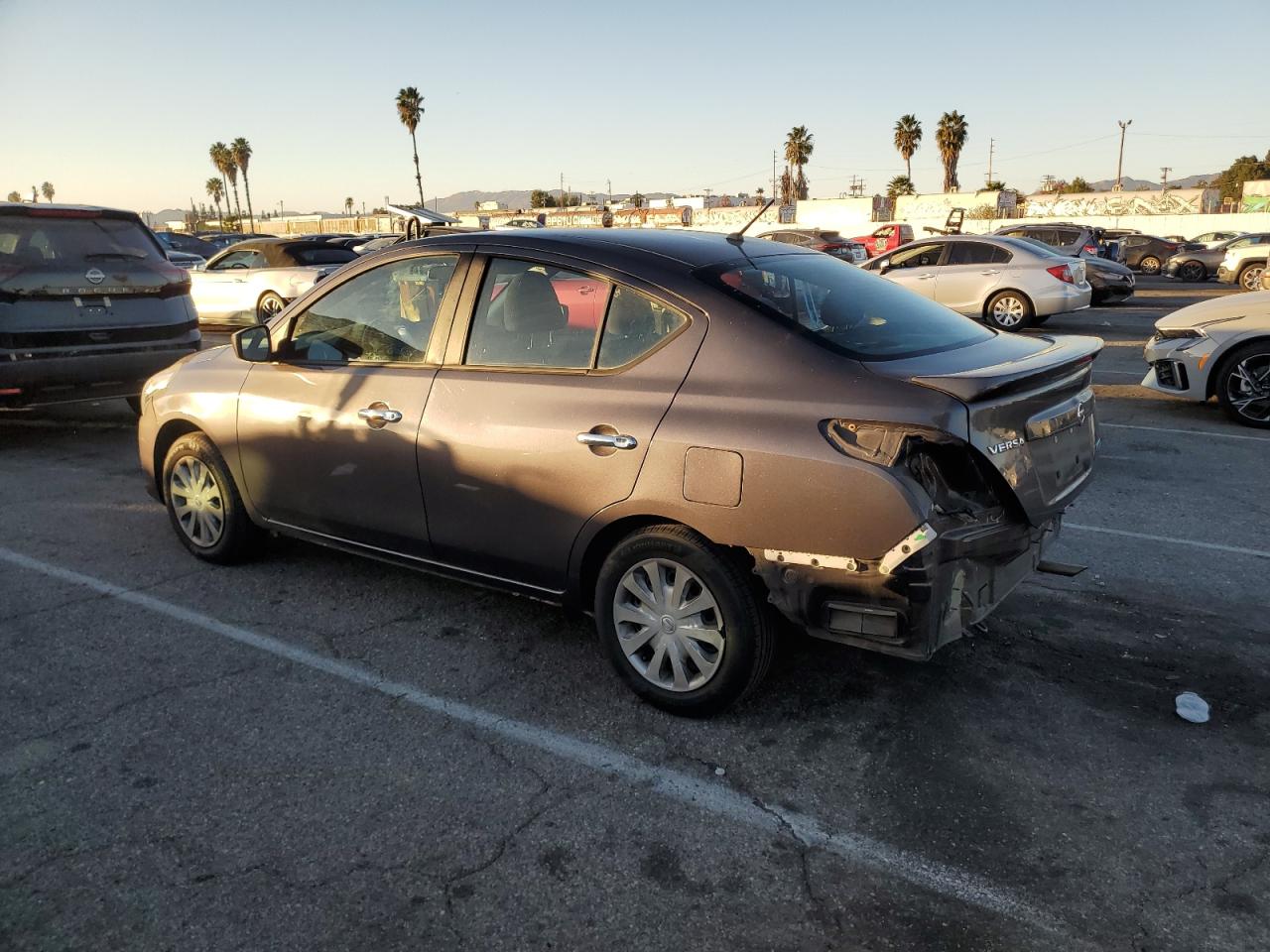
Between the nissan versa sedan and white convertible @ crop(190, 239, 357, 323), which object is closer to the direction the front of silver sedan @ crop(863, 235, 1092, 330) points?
the white convertible

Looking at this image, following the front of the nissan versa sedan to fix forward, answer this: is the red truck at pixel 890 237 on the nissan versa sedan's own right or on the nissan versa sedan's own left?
on the nissan versa sedan's own right

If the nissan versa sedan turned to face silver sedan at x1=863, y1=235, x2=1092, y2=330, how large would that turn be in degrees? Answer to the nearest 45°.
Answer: approximately 90° to its right

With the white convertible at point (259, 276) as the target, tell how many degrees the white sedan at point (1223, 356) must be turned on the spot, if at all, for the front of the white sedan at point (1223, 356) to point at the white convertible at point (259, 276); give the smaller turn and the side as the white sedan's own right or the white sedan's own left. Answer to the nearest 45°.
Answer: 0° — it already faces it

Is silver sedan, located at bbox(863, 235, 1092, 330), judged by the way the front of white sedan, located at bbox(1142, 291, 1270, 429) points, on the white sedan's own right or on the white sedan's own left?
on the white sedan's own right

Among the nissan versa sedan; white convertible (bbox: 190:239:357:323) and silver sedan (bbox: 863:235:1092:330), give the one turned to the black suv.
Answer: the nissan versa sedan

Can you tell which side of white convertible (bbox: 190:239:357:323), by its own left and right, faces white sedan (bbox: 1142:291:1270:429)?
back

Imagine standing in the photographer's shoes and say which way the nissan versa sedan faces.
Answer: facing away from the viewer and to the left of the viewer

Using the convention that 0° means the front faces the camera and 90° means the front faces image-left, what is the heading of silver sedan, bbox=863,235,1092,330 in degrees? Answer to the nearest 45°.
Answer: approximately 135°

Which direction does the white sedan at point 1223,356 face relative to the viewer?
to the viewer's left
